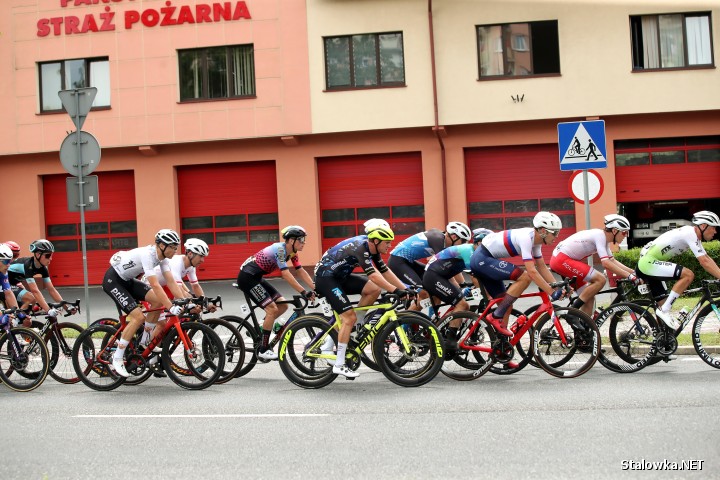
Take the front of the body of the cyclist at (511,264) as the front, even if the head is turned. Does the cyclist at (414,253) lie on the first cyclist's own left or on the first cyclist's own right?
on the first cyclist's own left

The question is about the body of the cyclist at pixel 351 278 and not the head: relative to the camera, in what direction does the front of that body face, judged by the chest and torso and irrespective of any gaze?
to the viewer's right

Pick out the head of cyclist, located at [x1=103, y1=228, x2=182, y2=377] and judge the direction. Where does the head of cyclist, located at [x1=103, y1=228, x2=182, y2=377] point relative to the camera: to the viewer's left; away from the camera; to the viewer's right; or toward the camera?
to the viewer's right

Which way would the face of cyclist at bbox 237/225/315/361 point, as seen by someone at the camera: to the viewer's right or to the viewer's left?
to the viewer's right

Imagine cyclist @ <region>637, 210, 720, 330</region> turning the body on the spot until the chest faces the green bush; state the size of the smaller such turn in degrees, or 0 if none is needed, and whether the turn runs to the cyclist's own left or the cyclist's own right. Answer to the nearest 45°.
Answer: approximately 90° to the cyclist's own left

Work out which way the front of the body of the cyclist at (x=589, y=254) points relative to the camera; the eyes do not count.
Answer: to the viewer's right

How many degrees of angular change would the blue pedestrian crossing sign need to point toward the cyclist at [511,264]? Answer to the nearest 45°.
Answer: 0° — it already faces them

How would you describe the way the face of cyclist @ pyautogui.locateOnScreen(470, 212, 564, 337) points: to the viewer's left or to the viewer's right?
to the viewer's right

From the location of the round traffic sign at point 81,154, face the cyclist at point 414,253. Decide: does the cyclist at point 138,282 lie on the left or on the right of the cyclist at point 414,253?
right

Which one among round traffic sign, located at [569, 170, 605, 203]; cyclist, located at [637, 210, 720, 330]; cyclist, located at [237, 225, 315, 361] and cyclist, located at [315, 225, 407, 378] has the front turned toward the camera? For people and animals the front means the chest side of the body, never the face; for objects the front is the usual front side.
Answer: the round traffic sign

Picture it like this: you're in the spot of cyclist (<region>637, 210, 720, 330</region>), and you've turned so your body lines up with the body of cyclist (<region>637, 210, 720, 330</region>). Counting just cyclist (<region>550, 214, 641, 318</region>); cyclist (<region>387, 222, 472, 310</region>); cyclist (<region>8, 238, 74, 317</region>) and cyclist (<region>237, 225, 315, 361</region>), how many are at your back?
4

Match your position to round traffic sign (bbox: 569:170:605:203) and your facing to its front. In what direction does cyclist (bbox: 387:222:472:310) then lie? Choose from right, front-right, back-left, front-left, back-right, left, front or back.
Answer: front-right

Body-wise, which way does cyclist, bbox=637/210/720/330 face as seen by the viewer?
to the viewer's right

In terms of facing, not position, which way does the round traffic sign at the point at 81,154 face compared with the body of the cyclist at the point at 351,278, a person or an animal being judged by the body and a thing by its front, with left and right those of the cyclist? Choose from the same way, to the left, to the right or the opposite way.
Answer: to the left

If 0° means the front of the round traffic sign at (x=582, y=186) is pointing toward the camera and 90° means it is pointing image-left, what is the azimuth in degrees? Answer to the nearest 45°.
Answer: approximately 0°

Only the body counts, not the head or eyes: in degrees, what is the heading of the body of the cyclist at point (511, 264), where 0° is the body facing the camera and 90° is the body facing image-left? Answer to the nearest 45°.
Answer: approximately 270°
